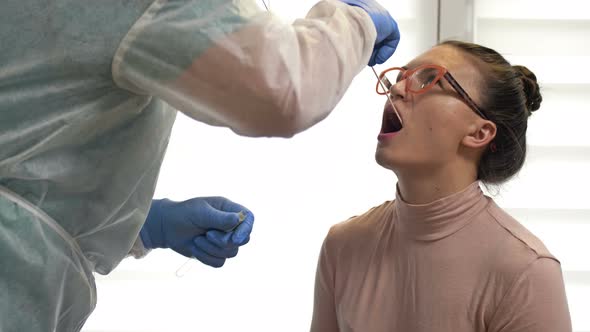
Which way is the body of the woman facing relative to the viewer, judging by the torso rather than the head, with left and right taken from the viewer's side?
facing the viewer and to the left of the viewer
